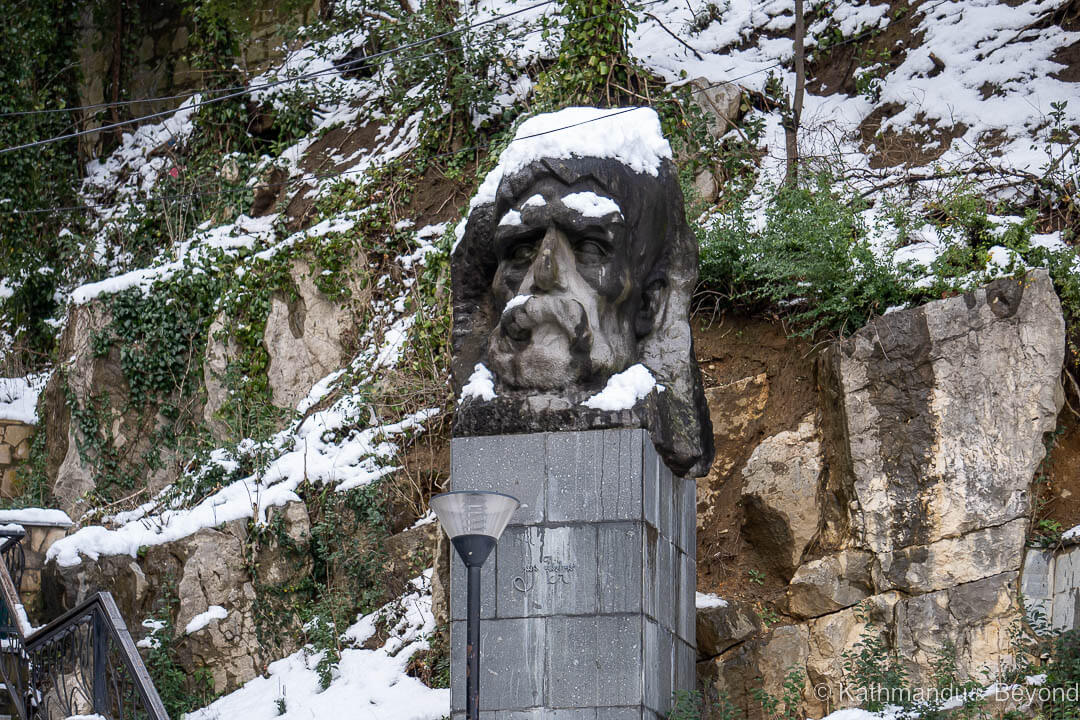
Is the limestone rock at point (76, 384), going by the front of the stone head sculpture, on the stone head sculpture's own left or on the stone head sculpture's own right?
on the stone head sculpture's own right

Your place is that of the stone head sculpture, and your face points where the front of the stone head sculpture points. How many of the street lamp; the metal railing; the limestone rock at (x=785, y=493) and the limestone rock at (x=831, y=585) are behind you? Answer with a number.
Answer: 2

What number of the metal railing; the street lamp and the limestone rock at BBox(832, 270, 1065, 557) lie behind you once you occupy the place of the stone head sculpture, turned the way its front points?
1

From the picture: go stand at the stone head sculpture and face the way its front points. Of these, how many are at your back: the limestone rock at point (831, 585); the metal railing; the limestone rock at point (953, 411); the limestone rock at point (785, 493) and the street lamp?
3

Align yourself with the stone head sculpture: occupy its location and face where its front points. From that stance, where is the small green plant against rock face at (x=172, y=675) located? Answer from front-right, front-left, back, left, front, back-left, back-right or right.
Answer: right

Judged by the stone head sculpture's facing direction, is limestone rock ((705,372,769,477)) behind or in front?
behind

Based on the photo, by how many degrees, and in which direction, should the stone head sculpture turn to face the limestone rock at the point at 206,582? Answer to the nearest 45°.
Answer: approximately 90° to its right

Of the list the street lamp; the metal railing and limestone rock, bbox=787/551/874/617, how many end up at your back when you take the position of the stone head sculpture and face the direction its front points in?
1

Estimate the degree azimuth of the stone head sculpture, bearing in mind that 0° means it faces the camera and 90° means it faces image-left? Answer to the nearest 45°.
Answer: approximately 45°

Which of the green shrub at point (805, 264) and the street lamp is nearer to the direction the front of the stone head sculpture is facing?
the street lamp
